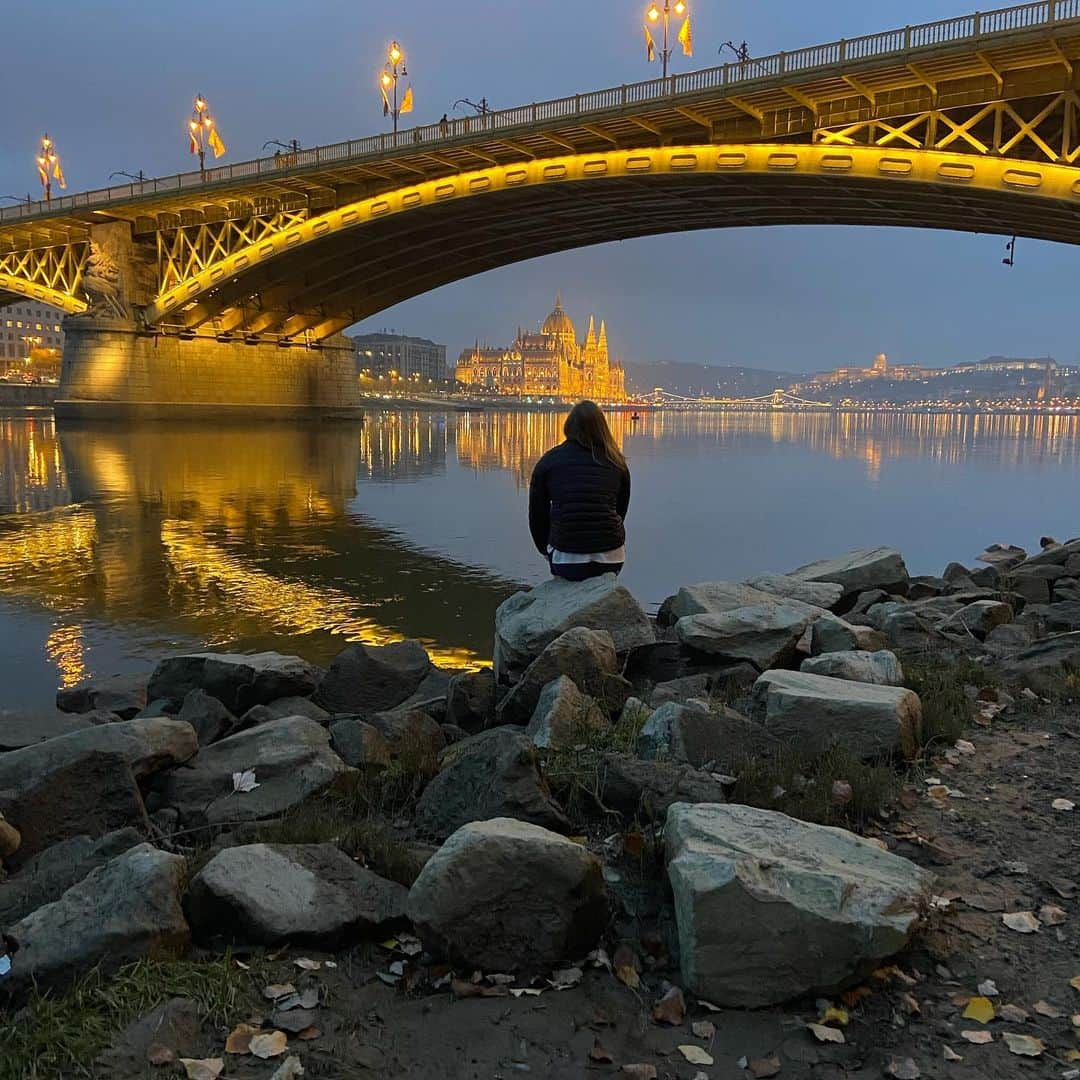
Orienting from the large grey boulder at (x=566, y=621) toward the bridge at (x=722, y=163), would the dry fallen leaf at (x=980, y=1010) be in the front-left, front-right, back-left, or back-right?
back-right

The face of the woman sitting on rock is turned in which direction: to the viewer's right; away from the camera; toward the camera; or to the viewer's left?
away from the camera

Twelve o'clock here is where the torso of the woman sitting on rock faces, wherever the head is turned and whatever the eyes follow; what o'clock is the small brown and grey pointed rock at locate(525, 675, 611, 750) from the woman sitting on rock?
The small brown and grey pointed rock is roughly at 6 o'clock from the woman sitting on rock.

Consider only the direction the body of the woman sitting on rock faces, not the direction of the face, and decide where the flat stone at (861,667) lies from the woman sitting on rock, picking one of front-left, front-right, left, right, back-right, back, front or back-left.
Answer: back-right

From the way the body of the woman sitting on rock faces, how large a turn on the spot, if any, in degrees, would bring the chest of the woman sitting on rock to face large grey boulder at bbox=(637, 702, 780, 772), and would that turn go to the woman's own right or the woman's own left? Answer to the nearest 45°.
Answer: approximately 180°

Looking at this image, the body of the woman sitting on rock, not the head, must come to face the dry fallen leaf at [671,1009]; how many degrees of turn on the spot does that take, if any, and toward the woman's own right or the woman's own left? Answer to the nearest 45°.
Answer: approximately 180°

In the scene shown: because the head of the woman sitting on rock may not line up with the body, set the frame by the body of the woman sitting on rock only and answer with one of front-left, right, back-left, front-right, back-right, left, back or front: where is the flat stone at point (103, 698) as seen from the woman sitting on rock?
left

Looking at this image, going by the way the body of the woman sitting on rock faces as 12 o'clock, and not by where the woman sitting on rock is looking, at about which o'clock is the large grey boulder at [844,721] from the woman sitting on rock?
The large grey boulder is roughly at 5 o'clock from the woman sitting on rock.

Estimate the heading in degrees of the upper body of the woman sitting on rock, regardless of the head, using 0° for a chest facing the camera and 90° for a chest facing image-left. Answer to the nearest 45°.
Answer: approximately 180°

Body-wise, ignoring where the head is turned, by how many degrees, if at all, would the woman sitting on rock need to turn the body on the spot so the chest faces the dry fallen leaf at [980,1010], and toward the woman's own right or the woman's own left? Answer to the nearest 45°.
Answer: approximately 180°

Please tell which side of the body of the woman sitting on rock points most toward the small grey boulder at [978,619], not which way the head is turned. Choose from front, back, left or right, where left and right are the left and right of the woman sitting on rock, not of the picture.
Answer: right

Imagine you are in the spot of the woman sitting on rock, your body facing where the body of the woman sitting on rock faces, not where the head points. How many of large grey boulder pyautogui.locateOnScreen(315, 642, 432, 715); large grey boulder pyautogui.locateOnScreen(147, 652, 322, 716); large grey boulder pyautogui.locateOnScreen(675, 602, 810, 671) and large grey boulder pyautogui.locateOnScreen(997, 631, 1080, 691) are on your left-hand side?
2

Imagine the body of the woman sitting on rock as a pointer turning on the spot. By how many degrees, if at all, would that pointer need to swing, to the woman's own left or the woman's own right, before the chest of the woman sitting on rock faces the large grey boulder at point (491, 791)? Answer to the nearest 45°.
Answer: approximately 180°

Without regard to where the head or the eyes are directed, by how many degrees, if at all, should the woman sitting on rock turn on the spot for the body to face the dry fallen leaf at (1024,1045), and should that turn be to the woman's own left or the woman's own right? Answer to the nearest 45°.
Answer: approximately 180°

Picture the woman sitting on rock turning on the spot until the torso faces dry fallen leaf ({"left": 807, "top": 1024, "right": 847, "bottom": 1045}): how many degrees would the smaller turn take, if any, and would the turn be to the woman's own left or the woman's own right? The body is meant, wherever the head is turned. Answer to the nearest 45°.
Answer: approximately 180°

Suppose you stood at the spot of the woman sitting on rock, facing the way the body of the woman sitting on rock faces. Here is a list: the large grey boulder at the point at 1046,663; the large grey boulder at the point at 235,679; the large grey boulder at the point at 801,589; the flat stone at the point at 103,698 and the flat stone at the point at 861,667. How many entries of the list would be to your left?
2
